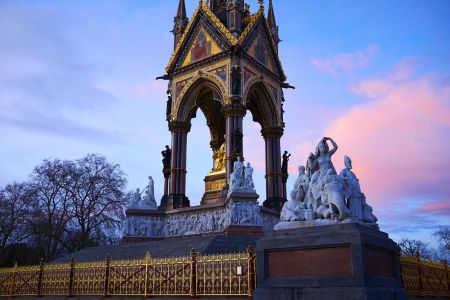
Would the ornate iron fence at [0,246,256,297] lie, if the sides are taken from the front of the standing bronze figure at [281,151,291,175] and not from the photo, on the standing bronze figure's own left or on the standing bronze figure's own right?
on the standing bronze figure's own right

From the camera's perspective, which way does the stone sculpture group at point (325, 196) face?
toward the camera

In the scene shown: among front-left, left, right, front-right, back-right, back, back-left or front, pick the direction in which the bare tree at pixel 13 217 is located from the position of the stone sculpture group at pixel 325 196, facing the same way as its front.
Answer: back-right

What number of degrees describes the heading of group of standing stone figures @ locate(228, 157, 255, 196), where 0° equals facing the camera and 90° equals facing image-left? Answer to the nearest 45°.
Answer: approximately 0°

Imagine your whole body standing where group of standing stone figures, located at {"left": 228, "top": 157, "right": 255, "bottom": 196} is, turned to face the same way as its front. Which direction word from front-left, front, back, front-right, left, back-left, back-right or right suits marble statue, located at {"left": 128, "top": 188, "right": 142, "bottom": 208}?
back-right

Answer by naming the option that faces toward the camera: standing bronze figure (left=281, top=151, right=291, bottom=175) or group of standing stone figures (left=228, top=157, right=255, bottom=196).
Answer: group of standing stone figures (left=228, top=157, right=255, bottom=196)

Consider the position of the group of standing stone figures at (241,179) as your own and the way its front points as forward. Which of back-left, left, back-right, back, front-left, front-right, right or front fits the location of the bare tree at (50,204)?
back-right
